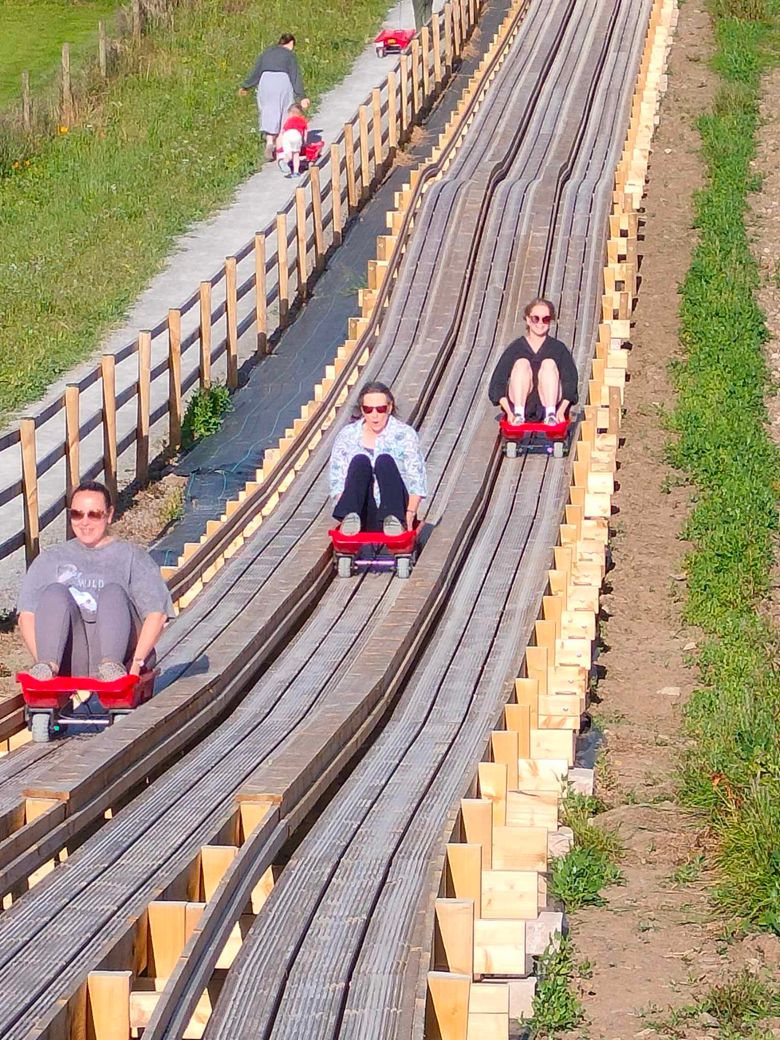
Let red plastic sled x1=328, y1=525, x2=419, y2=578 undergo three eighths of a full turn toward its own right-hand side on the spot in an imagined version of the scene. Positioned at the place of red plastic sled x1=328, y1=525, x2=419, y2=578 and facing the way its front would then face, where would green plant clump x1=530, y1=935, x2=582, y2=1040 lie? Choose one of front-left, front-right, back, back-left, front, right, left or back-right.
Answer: back-left

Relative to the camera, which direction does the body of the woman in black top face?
toward the camera

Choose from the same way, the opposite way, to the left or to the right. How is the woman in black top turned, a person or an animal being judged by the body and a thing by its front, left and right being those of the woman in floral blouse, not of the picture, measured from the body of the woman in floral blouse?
the same way

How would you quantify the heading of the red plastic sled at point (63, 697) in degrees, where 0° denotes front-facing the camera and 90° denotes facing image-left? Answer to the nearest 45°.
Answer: approximately 0°

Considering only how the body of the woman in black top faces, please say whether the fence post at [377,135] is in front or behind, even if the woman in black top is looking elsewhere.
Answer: behind

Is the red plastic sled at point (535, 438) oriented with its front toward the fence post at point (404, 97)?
no

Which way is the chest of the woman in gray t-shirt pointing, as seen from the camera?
toward the camera

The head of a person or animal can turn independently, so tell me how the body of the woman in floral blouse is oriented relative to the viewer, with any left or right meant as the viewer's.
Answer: facing the viewer

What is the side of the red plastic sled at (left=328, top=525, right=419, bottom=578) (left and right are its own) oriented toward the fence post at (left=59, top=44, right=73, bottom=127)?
back

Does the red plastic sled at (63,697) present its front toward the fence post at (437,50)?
no

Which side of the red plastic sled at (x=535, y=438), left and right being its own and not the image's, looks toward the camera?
front

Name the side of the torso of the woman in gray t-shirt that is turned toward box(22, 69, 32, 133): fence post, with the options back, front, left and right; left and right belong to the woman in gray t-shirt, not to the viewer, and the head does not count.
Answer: back

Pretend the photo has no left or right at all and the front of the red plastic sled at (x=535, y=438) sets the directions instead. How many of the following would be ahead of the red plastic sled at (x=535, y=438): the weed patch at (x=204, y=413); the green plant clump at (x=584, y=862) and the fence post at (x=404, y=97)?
1

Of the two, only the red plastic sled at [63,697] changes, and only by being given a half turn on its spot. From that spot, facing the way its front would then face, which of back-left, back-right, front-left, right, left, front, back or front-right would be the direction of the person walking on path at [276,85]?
front

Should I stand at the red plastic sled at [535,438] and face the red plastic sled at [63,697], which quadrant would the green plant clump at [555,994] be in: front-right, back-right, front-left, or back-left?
front-left

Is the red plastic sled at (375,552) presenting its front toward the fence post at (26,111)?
no
